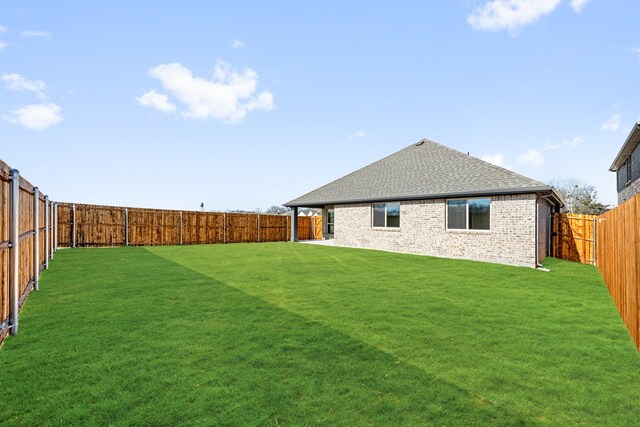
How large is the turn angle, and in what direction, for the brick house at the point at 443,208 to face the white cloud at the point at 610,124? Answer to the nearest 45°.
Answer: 0° — it already faces it

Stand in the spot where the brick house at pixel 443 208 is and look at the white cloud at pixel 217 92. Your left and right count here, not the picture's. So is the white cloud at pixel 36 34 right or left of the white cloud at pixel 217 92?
left

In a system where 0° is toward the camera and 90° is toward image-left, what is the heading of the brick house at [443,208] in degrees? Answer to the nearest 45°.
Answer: approximately 225°

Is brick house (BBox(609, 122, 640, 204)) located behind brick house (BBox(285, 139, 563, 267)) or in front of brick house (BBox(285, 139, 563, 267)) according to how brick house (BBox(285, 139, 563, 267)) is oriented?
in front
